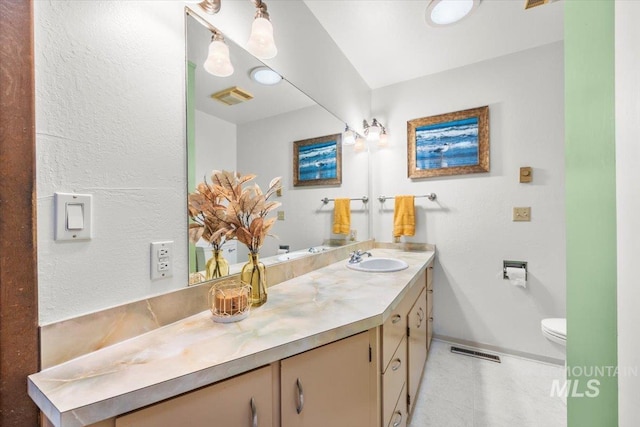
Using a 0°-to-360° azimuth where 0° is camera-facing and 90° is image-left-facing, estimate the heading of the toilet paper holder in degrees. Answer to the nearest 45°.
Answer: approximately 0°

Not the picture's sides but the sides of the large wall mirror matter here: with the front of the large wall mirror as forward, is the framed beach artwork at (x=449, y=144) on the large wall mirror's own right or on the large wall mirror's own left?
on the large wall mirror's own left

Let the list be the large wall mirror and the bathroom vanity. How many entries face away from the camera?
0

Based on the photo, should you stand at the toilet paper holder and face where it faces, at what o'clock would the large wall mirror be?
The large wall mirror is roughly at 1 o'clock from the toilet paper holder.

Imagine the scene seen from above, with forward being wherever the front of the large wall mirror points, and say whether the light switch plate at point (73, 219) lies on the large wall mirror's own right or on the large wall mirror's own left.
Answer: on the large wall mirror's own right

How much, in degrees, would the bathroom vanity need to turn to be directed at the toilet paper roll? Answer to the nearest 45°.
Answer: approximately 45° to its left

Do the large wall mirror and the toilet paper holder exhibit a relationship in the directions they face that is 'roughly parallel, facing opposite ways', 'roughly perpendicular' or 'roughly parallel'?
roughly perpendicular

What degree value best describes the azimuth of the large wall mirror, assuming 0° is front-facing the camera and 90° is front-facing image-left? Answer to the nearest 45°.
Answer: approximately 315°

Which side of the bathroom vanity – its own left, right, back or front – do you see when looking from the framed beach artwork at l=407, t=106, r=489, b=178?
left
